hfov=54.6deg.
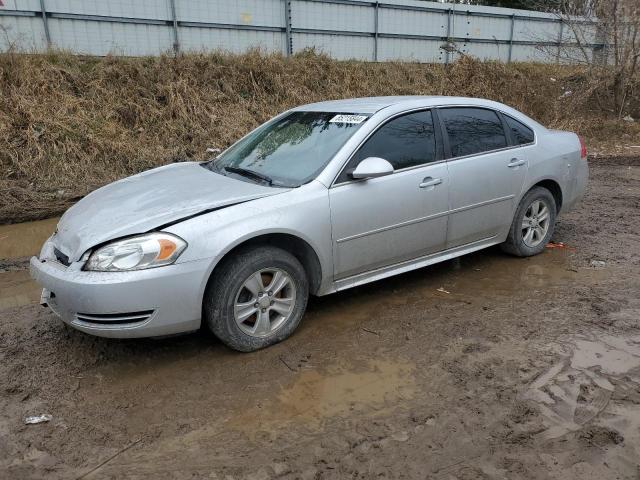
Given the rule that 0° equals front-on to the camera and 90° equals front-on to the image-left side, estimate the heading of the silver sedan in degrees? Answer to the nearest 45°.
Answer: approximately 45°

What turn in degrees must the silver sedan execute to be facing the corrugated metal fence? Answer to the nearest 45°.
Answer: approximately 135° to its right
